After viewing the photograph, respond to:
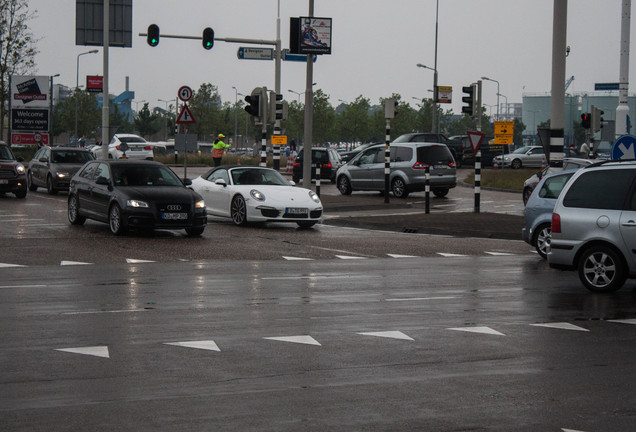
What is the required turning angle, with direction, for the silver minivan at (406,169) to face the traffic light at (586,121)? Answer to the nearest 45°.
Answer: approximately 180°

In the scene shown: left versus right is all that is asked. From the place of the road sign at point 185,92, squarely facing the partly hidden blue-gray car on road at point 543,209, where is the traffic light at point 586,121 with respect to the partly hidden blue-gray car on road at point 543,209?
left

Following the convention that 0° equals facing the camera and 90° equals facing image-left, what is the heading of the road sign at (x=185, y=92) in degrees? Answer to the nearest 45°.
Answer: approximately 0°

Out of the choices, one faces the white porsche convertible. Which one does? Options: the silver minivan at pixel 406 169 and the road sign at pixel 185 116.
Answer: the road sign

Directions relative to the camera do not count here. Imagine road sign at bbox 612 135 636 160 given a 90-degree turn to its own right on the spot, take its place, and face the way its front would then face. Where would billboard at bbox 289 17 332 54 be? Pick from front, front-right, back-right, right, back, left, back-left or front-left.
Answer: front-right

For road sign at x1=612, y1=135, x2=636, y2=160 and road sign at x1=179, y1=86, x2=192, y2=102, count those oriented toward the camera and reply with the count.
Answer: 2
